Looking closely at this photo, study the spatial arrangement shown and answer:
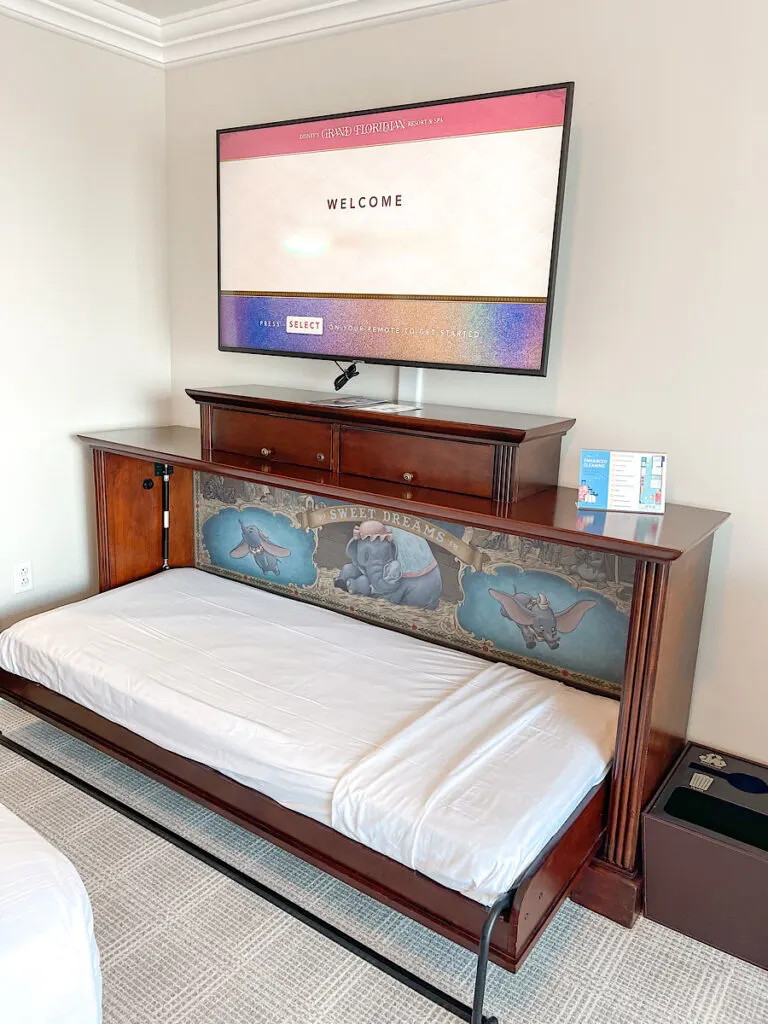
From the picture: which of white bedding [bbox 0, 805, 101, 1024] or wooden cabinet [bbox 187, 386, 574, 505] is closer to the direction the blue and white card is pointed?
the white bedding

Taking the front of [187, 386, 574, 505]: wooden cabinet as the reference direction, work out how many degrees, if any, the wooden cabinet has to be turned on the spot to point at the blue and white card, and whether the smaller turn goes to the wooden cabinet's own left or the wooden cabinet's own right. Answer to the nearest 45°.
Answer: approximately 135° to the wooden cabinet's own left

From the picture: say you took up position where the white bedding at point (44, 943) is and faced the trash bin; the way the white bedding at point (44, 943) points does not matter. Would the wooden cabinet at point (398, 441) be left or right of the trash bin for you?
left

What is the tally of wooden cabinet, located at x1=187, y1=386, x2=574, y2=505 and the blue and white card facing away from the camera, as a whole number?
0

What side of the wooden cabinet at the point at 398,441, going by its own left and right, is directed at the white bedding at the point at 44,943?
front

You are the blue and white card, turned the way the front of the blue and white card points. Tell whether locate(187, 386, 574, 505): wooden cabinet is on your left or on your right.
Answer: on your right

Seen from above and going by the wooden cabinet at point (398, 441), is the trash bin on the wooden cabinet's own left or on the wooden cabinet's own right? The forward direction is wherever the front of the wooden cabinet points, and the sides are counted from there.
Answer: on the wooden cabinet's own left

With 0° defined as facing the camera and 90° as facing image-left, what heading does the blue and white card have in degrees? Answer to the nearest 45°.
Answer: approximately 0°

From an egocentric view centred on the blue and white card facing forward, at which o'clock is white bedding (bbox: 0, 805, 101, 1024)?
The white bedding is roughly at 1 o'clock from the blue and white card.

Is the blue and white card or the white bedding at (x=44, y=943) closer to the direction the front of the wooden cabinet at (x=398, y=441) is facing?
the white bedding
